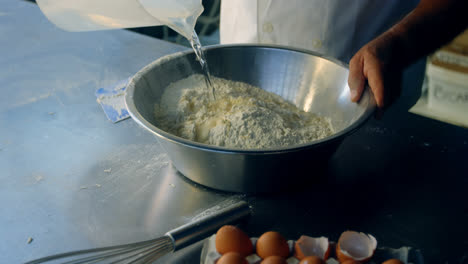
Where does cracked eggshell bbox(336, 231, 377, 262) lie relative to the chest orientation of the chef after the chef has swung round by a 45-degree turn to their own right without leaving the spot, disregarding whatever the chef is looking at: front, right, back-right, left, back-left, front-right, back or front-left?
left

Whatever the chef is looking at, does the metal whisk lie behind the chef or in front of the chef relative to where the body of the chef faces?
in front

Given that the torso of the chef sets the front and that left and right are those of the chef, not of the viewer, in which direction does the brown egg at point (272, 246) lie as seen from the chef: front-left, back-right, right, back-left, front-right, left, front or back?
front-left

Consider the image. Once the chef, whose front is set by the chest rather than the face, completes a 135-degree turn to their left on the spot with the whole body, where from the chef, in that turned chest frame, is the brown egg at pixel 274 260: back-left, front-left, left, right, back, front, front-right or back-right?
right

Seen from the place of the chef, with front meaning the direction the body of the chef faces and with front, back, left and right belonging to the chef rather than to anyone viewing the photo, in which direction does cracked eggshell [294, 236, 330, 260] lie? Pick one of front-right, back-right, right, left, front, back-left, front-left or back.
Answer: front-left

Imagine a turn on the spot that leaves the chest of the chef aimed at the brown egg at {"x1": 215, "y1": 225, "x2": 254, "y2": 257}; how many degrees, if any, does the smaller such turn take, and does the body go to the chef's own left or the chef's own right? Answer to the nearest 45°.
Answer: approximately 45° to the chef's own left
